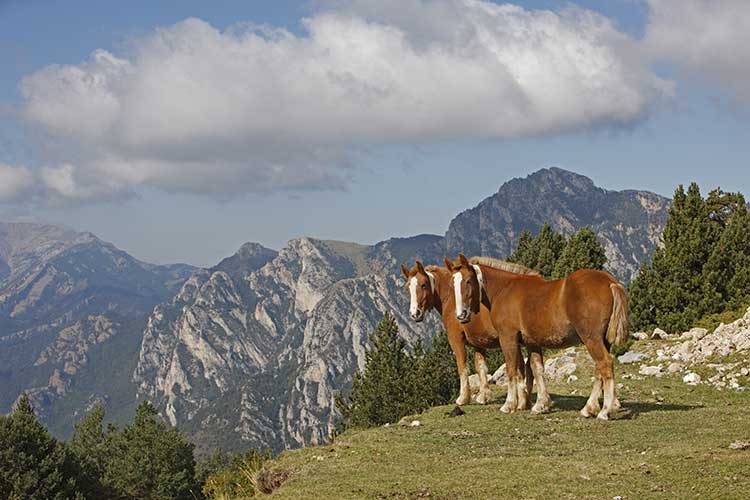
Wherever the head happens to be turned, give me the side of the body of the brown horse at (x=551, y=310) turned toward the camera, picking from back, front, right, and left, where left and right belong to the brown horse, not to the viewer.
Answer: left

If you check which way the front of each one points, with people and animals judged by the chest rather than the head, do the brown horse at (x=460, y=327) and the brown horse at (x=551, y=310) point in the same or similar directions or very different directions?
same or similar directions

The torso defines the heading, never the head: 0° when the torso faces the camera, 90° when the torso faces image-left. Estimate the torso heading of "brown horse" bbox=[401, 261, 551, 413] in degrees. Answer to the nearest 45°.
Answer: approximately 90°

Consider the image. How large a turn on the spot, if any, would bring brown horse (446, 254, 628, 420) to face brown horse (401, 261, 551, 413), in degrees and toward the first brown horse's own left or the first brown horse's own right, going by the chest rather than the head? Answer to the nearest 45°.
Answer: approximately 45° to the first brown horse's own right

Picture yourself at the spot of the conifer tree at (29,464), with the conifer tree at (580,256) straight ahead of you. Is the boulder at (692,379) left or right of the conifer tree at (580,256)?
right

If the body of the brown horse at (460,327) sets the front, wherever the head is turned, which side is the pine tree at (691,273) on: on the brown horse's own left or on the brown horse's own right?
on the brown horse's own right

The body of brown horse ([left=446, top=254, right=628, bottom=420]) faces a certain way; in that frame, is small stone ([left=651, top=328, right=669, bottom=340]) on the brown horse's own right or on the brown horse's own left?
on the brown horse's own right

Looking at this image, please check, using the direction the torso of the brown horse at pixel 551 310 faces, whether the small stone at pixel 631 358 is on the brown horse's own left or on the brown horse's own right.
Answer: on the brown horse's own right

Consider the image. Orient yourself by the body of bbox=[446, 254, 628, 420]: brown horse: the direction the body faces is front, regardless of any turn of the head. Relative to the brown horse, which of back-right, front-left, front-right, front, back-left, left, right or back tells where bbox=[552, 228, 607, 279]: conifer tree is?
right

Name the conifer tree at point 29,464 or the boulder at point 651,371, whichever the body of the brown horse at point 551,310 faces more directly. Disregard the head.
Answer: the conifer tree

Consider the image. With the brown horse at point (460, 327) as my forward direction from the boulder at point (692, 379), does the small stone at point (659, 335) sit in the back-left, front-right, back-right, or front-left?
back-right
